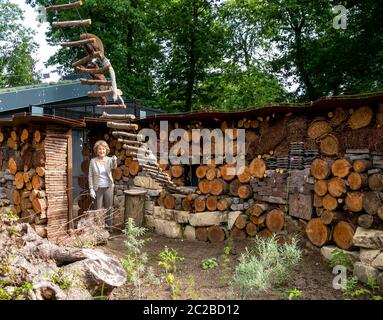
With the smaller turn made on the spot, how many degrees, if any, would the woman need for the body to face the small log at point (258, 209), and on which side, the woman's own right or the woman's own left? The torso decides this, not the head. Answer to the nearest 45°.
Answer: approximately 45° to the woman's own left

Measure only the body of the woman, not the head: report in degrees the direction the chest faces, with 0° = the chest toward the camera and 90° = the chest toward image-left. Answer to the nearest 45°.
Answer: approximately 0°

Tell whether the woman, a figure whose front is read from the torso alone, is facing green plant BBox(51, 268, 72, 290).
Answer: yes

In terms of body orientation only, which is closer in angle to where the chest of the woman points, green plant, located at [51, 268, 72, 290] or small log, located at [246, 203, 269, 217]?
the green plant

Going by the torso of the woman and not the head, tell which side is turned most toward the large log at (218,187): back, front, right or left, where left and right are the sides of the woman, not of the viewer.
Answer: left

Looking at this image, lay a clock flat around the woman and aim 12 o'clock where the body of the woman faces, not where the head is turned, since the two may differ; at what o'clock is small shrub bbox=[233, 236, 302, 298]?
The small shrub is roughly at 11 o'clock from the woman.
